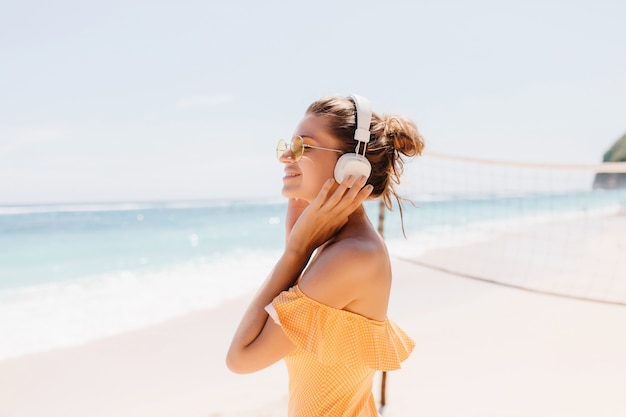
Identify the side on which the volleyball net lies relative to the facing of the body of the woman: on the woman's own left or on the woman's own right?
on the woman's own right

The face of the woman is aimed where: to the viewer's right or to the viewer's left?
to the viewer's left

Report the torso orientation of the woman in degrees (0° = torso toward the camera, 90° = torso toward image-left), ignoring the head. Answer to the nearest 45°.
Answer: approximately 90°
